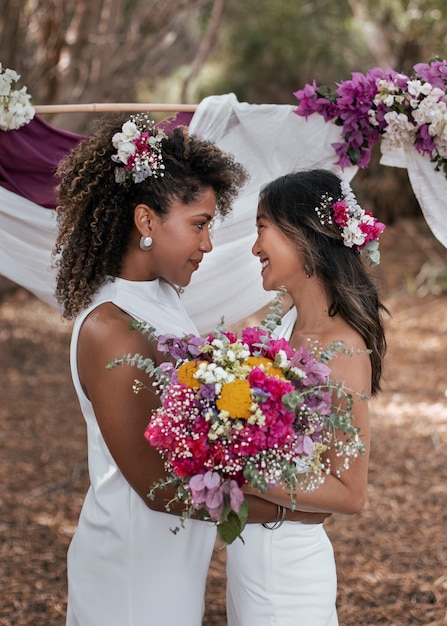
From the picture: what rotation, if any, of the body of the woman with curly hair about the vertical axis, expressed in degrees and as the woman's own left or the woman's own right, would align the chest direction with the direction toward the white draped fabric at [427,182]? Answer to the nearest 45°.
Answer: approximately 45° to the woman's own left

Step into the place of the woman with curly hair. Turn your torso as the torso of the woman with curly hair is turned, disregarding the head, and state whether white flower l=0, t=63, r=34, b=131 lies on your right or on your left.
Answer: on your left

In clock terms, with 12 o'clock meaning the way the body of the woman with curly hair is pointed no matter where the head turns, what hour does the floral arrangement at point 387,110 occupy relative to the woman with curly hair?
The floral arrangement is roughly at 10 o'clock from the woman with curly hair.

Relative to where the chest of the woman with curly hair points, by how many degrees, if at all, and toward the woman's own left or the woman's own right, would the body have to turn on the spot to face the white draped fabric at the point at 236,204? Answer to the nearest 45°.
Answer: approximately 90° to the woman's own left

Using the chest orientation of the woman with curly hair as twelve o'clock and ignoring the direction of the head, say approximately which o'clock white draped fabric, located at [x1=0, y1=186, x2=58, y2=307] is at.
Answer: The white draped fabric is roughly at 8 o'clock from the woman with curly hair.

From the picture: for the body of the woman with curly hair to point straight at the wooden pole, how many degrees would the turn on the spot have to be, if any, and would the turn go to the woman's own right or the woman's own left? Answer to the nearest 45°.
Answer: approximately 90° to the woman's own left

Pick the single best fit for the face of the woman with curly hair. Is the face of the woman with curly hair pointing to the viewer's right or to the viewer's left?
to the viewer's right

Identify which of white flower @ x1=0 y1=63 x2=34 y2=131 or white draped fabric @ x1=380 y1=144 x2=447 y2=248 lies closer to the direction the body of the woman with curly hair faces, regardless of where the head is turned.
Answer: the white draped fabric

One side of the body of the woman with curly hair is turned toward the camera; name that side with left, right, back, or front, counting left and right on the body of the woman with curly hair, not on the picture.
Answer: right

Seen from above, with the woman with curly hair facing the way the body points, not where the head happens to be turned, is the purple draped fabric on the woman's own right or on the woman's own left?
on the woman's own left
